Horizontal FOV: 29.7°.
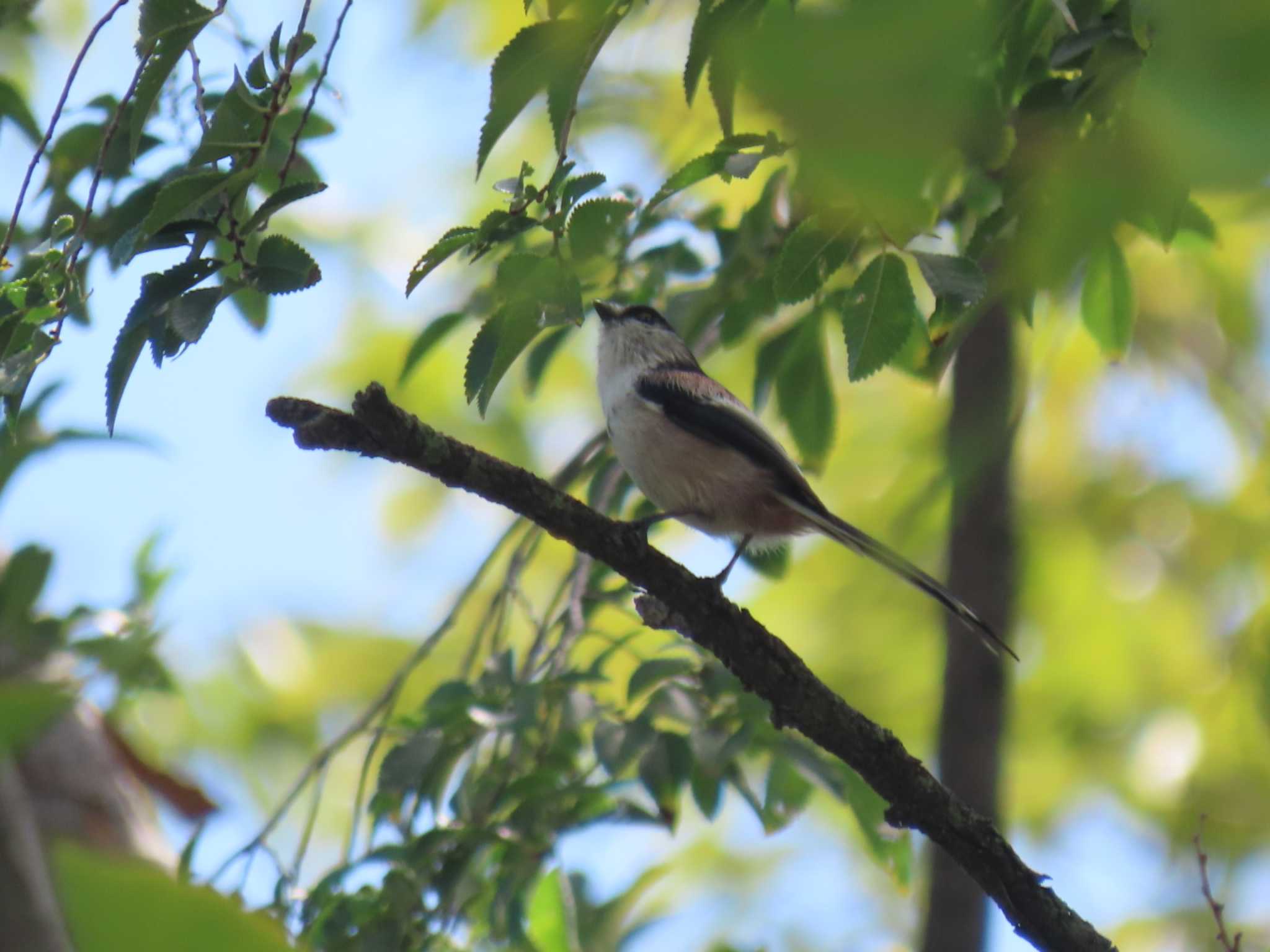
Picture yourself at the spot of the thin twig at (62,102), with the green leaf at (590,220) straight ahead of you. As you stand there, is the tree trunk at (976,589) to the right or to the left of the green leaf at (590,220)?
left

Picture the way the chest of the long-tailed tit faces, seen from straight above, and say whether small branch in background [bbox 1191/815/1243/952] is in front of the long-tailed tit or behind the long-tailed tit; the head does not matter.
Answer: behind

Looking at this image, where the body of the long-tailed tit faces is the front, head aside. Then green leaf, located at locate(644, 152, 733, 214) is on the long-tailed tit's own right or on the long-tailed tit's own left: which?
on the long-tailed tit's own right

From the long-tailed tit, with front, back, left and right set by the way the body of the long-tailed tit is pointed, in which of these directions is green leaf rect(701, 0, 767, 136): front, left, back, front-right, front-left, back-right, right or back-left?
left

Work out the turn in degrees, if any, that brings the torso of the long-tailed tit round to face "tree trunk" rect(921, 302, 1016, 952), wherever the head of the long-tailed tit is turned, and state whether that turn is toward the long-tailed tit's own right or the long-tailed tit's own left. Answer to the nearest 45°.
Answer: approximately 135° to the long-tailed tit's own right

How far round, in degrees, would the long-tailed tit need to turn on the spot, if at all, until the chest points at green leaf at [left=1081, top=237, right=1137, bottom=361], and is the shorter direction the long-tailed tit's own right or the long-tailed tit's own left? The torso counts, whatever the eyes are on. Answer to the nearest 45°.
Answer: approximately 135° to the long-tailed tit's own left

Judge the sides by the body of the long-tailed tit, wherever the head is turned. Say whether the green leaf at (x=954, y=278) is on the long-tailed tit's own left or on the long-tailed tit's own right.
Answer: on the long-tailed tit's own left

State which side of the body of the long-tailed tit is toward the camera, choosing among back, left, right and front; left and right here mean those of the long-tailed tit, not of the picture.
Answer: left
